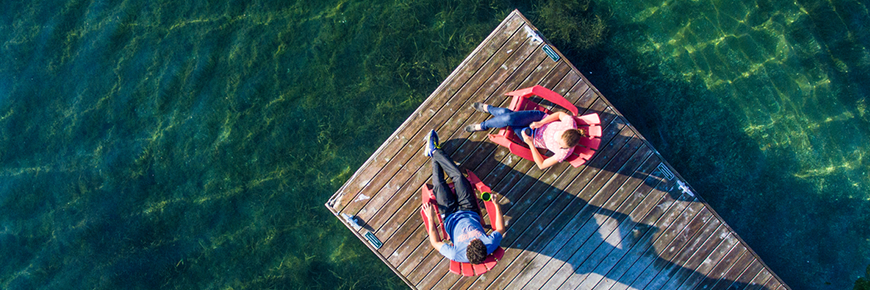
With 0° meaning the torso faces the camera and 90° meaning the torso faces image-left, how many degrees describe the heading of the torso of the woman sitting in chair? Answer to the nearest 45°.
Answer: approximately 90°
